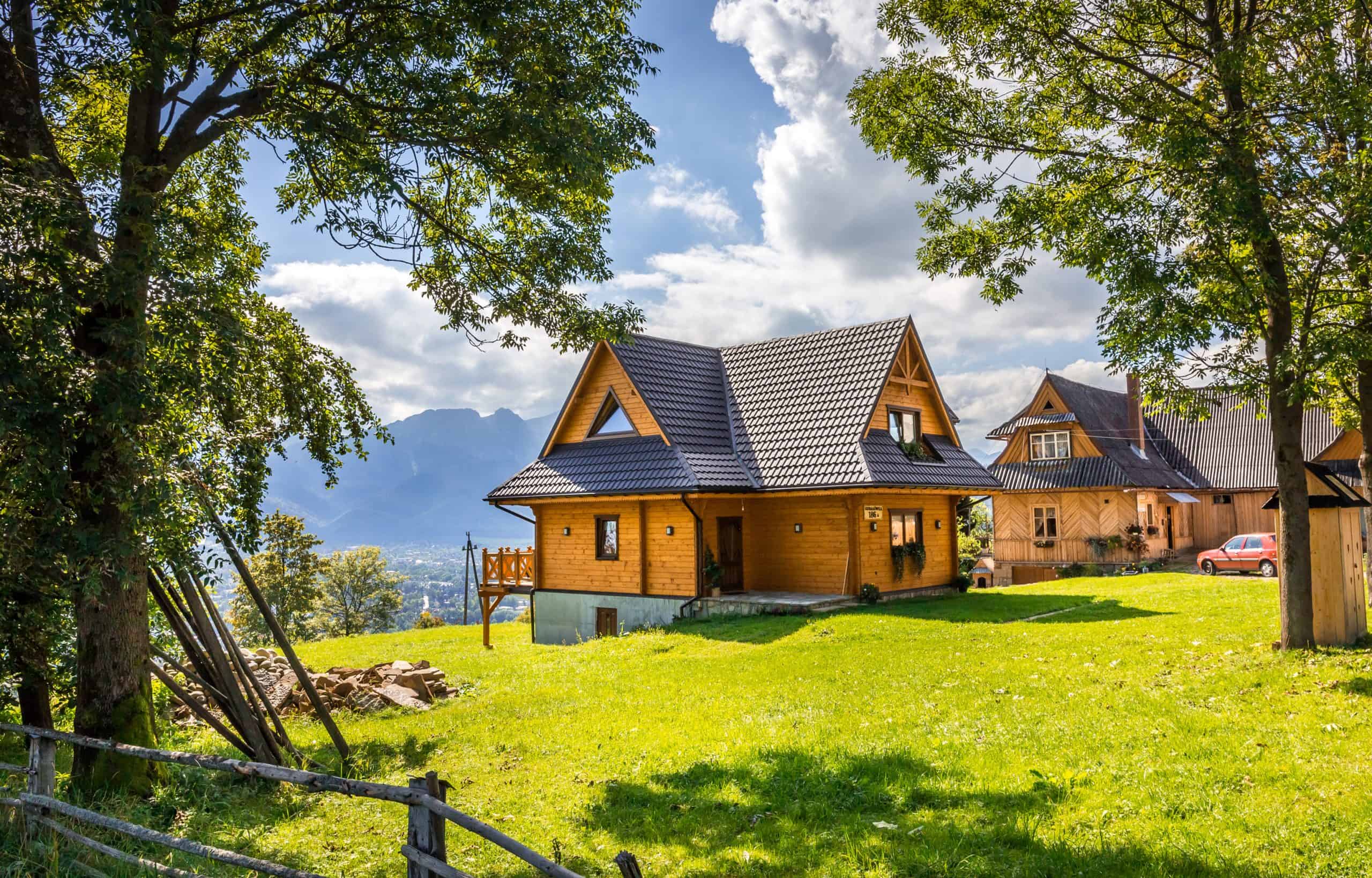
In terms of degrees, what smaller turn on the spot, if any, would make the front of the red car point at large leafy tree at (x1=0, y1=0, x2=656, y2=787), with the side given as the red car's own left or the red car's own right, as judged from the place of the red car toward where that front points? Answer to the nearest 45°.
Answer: approximately 90° to the red car's own left

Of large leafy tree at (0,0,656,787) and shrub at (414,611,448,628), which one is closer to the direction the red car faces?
the shrub

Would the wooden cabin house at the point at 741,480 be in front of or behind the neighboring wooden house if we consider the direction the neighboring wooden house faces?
in front

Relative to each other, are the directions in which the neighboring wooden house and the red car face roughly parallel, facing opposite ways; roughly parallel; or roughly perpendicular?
roughly perpendicular

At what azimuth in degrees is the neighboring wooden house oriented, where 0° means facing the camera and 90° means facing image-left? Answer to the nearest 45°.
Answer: approximately 0°

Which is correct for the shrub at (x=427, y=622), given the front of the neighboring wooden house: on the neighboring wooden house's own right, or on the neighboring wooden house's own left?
on the neighboring wooden house's own right

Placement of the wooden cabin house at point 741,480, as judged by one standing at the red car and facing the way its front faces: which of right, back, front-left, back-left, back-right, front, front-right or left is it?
front-left

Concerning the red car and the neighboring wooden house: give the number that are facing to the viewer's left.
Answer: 1

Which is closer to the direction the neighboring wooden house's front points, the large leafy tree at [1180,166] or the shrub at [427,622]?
the large leafy tree

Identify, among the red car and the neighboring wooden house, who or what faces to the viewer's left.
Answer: the red car

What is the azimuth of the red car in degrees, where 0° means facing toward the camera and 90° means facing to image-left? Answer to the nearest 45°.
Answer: approximately 90°
